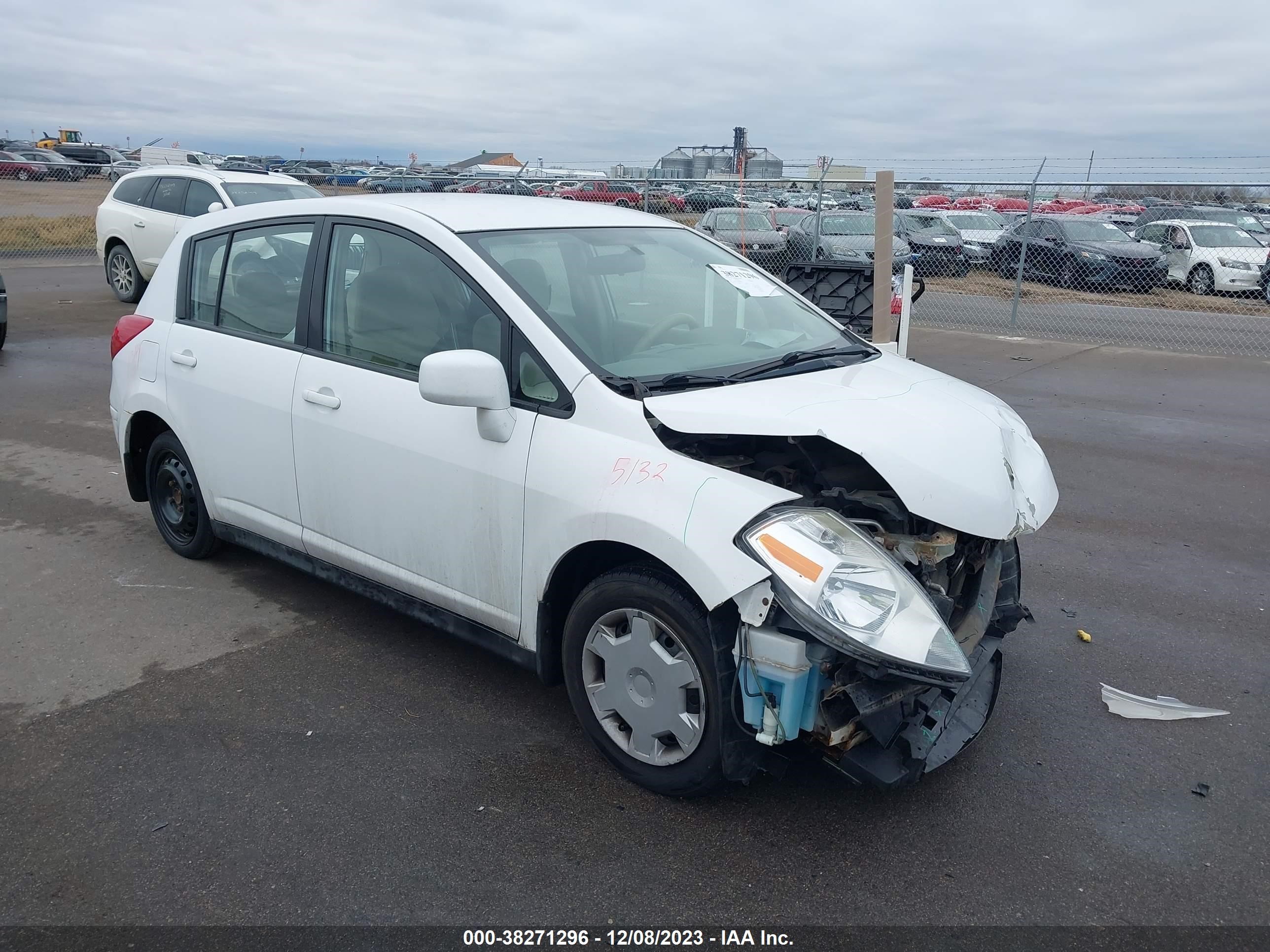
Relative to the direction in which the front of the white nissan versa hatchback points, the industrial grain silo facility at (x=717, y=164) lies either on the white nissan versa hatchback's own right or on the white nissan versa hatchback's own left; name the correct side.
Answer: on the white nissan versa hatchback's own left

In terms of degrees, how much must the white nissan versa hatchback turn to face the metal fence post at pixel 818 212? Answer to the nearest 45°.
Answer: approximately 135° to its left

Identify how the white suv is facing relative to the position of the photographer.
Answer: facing the viewer and to the right of the viewer

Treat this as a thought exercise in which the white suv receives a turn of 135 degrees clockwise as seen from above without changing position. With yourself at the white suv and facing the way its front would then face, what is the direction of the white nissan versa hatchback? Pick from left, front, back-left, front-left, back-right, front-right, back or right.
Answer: left

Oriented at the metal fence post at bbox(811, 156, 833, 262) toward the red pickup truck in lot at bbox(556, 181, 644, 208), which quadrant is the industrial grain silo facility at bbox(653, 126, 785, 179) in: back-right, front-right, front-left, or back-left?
front-right
